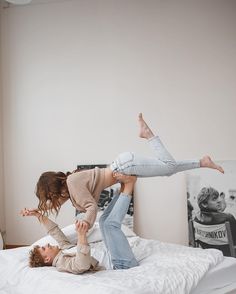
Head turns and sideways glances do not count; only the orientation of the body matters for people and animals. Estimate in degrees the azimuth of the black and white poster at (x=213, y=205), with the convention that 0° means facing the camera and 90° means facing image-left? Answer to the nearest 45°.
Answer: approximately 0°

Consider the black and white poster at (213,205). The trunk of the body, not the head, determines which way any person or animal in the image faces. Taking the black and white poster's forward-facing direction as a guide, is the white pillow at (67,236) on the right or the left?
on its right
